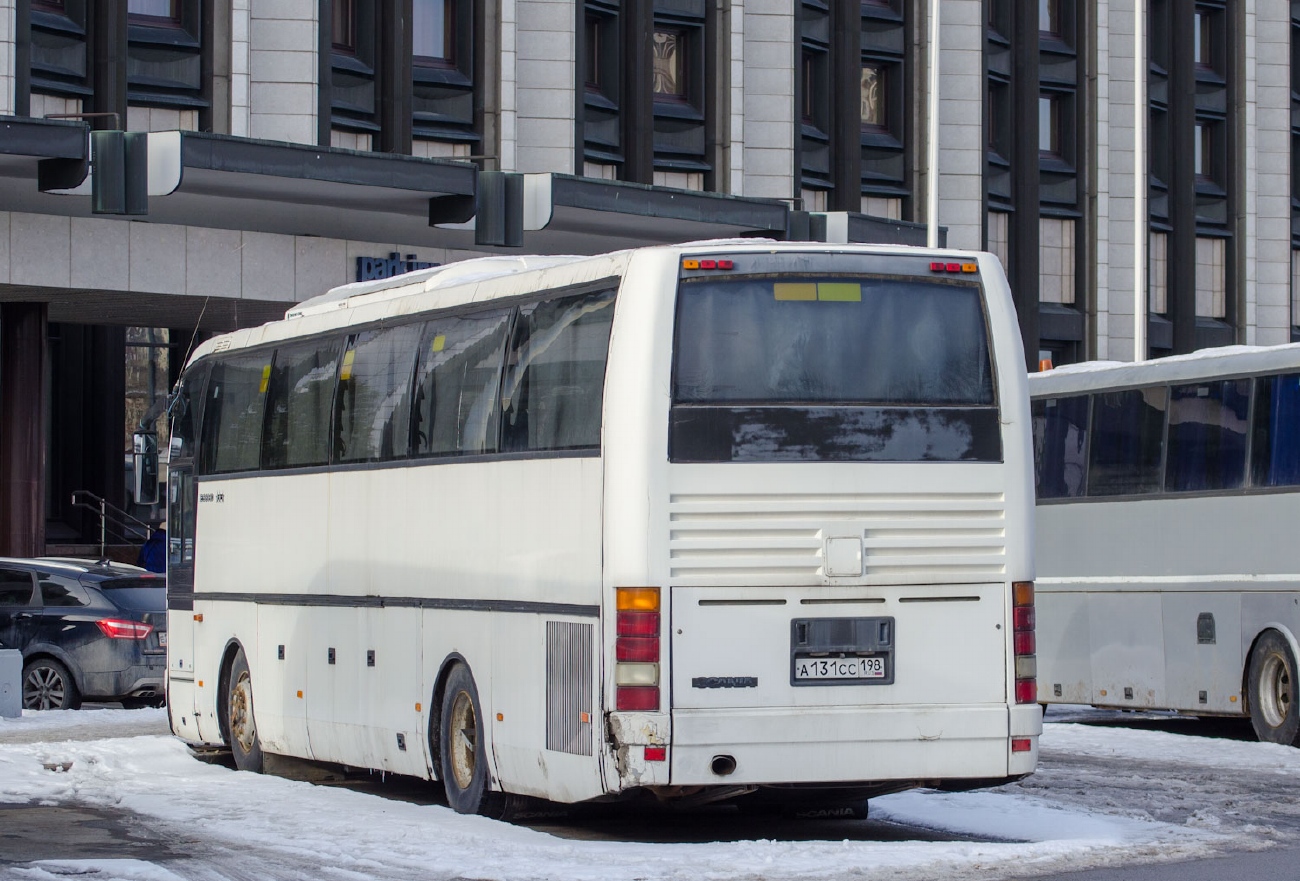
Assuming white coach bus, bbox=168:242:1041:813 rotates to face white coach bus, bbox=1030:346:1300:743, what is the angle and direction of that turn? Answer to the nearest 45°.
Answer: approximately 90° to its right

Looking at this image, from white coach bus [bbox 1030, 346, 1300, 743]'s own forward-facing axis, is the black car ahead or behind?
ahead

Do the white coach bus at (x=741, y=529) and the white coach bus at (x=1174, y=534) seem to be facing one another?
no

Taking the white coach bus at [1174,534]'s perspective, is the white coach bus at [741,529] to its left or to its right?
on its left

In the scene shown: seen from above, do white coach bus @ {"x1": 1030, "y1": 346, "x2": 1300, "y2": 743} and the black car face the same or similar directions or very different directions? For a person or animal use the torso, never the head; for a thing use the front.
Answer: same or similar directions

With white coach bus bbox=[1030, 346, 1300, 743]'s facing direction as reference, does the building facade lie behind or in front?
in front

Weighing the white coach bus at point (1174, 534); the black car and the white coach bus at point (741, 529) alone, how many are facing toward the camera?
0

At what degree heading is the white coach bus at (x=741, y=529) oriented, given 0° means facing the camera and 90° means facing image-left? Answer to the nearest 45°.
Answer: approximately 135°

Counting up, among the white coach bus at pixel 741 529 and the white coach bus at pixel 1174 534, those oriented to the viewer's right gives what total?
0

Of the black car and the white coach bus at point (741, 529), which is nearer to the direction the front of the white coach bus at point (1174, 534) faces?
the black car

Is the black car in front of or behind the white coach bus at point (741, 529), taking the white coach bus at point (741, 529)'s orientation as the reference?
in front

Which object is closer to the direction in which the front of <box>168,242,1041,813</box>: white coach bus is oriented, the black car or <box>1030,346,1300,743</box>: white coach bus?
the black car

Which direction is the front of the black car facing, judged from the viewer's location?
facing away from the viewer and to the left of the viewer

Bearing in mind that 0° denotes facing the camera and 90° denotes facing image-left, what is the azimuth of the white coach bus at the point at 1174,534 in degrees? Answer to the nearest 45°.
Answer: approximately 135°

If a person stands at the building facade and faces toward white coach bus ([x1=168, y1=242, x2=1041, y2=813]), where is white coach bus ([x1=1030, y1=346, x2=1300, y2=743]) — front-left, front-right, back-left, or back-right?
front-left

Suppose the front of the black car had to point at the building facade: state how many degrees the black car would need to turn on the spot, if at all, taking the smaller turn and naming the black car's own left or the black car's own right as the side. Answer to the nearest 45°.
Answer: approximately 45° to the black car's own right

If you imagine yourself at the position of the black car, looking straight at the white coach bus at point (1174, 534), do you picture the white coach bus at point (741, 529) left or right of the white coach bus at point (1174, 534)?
right
